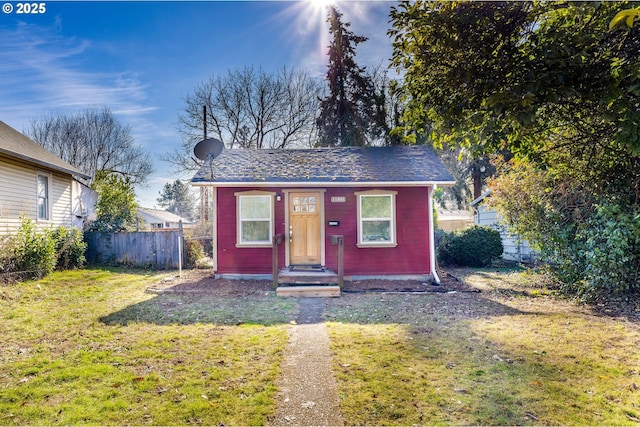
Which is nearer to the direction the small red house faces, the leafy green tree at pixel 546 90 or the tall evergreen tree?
the leafy green tree

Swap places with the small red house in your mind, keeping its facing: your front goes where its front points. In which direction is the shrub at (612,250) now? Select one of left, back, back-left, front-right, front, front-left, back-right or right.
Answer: front-left

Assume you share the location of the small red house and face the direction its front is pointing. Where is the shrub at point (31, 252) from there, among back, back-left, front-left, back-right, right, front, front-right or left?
right

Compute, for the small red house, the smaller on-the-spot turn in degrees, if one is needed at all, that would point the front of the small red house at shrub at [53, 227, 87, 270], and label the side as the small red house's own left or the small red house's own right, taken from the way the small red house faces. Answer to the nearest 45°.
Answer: approximately 90° to the small red house's own right

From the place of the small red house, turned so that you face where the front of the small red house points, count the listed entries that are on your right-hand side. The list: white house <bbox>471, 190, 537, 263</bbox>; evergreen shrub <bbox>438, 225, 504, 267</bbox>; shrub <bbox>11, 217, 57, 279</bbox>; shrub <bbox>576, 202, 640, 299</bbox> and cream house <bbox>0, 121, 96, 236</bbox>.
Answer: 2

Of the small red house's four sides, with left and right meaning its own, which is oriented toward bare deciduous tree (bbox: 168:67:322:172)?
back

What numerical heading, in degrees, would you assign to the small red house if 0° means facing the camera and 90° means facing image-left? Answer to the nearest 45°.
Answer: approximately 0°

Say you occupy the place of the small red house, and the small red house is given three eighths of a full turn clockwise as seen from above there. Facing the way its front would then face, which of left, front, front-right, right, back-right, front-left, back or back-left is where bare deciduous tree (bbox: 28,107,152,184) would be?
front

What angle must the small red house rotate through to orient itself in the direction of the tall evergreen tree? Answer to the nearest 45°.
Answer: approximately 180°

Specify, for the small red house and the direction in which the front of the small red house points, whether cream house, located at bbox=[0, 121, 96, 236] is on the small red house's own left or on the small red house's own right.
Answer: on the small red house's own right
